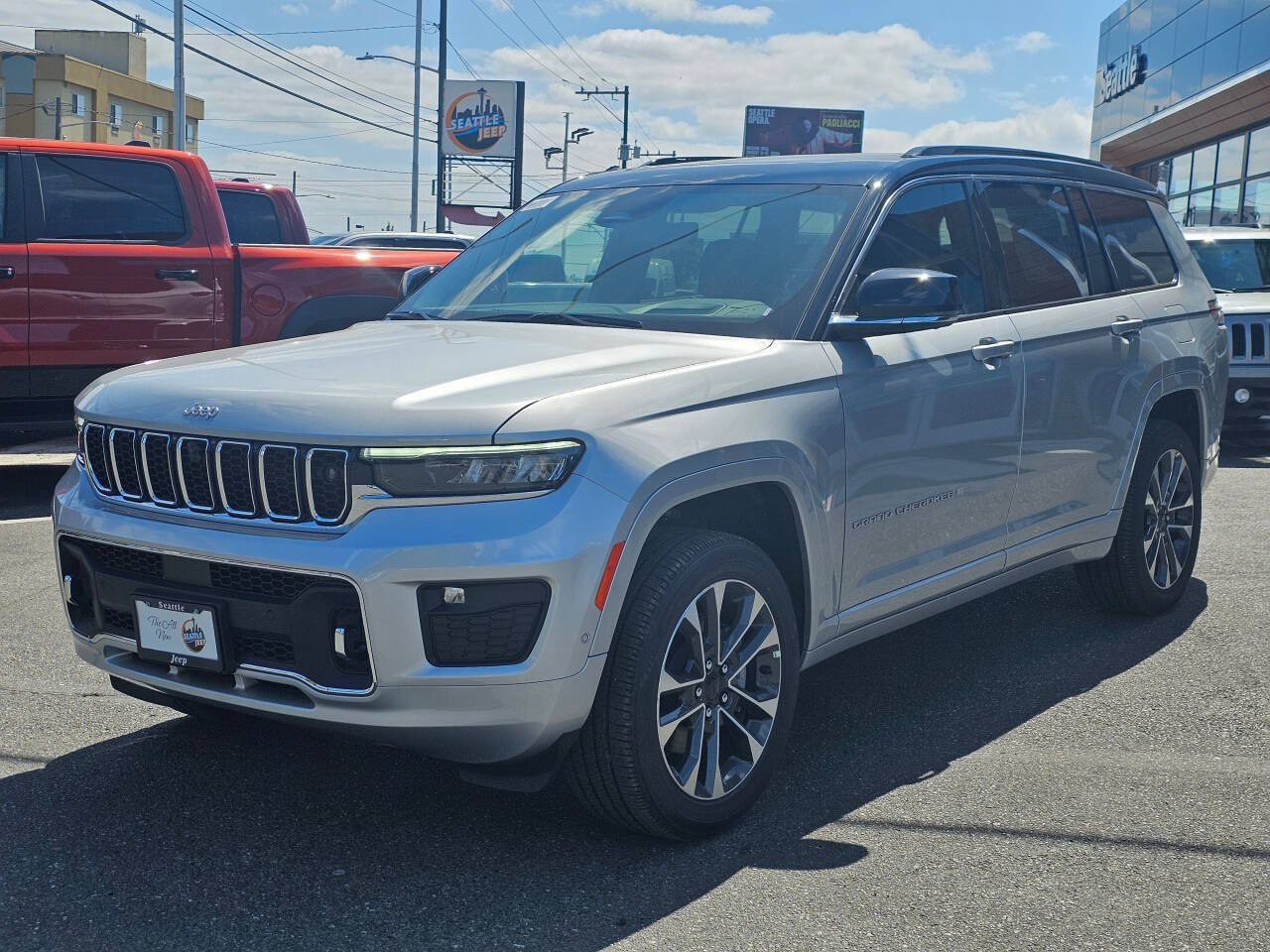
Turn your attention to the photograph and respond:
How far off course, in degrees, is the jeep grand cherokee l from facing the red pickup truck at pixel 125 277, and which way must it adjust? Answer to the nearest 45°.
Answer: approximately 90° to its right

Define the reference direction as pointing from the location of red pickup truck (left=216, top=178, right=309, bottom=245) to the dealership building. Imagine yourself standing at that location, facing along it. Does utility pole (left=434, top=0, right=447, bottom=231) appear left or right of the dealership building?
left

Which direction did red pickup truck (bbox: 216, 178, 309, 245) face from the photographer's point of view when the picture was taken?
facing to the left of the viewer

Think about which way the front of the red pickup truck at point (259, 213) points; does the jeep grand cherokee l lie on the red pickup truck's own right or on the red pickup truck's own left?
on the red pickup truck's own left

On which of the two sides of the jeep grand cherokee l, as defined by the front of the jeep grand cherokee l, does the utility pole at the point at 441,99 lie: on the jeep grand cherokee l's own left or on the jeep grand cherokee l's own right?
on the jeep grand cherokee l's own right

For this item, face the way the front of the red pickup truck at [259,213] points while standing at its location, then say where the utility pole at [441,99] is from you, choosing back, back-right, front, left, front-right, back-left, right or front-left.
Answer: right

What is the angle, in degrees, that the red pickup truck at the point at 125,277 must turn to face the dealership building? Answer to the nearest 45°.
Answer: approximately 135° to its right

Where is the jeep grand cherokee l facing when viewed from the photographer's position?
facing the viewer and to the left of the viewer

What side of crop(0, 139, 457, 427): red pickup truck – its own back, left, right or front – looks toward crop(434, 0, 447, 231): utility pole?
right

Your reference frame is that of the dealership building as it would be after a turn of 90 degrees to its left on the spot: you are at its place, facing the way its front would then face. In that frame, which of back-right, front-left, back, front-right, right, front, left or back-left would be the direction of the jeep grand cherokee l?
front-right

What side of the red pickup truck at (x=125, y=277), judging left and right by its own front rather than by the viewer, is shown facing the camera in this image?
left

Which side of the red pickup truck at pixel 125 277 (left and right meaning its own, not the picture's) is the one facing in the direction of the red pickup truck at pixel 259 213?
right

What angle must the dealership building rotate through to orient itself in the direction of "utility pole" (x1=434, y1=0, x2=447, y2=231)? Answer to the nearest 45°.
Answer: approximately 90° to its right
